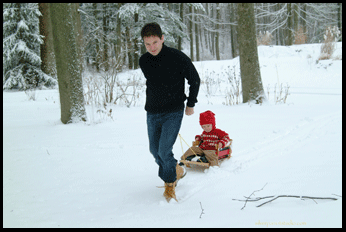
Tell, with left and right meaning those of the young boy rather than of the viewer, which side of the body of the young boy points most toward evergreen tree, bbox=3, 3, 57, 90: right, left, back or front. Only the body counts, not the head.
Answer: right

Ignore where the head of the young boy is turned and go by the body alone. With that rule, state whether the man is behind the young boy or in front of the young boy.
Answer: in front

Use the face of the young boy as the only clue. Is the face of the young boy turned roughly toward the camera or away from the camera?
toward the camera

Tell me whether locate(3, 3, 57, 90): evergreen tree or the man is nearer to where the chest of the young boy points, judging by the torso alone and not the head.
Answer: the man

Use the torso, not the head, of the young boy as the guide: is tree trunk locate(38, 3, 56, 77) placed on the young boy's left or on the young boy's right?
on the young boy's right

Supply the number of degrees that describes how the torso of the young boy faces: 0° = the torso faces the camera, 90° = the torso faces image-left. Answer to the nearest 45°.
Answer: approximately 45°

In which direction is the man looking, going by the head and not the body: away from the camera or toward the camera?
toward the camera

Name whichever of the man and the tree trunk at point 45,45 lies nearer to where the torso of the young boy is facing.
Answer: the man
